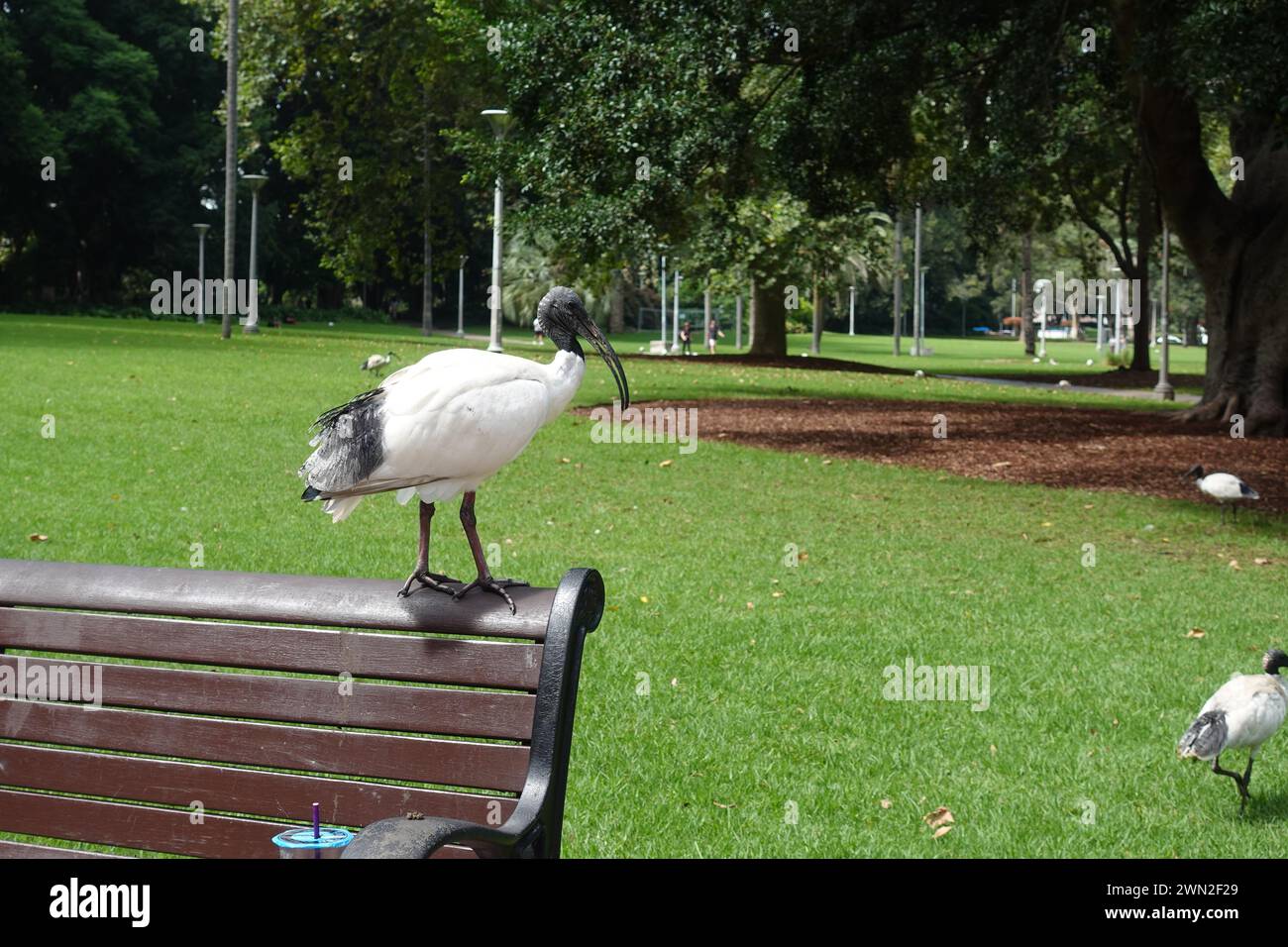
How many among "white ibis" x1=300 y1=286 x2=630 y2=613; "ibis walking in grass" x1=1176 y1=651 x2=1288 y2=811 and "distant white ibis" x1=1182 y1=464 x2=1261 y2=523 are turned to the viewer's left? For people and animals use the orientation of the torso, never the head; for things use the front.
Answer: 1

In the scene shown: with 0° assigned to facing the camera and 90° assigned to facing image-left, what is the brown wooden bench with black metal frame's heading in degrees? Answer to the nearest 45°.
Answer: approximately 45°

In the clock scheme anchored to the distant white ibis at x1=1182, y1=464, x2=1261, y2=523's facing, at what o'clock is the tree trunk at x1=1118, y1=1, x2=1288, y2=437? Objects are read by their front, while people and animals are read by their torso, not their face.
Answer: The tree trunk is roughly at 3 o'clock from the distant white ibis.

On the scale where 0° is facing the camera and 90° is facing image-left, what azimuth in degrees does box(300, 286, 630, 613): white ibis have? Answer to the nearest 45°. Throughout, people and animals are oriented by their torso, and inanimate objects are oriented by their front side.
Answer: approximately 270°

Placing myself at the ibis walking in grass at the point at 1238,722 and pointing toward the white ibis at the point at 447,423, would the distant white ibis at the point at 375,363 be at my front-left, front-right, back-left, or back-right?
back-right

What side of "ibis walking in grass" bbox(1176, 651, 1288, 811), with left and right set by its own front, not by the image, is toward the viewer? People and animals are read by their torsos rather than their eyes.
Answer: right

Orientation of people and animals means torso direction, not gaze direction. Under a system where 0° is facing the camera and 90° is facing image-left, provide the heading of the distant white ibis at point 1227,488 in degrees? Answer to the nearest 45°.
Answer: approximately 90°

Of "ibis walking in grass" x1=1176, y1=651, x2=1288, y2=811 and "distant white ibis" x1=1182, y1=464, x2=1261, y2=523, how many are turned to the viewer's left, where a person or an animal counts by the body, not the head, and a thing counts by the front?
1

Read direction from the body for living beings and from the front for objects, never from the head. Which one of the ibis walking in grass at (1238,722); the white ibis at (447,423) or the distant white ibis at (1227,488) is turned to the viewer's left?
the distant white ibis

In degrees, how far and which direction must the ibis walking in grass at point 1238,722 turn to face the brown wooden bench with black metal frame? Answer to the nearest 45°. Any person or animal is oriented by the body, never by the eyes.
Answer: approximately 135° to its right

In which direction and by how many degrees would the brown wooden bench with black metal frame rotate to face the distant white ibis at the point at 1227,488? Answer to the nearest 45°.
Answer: approximately 180°
